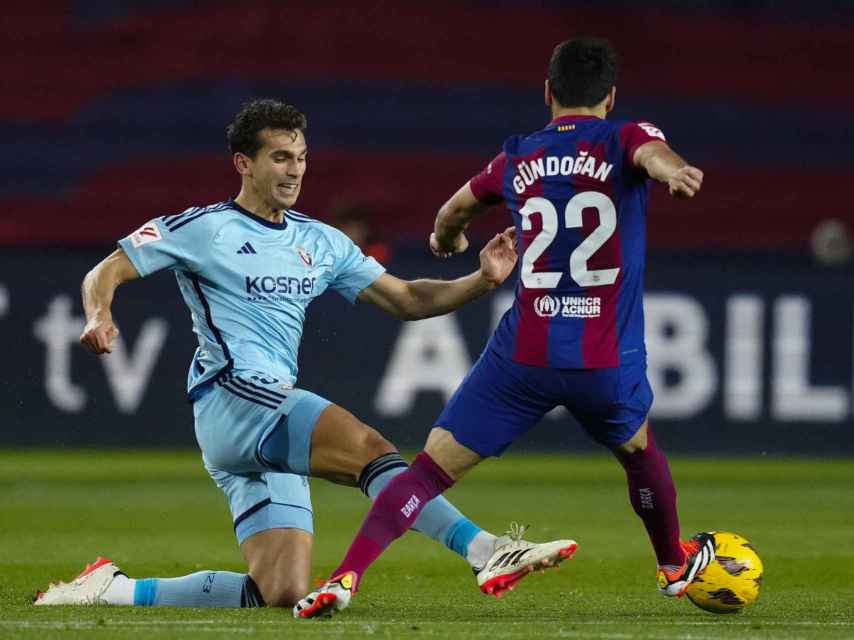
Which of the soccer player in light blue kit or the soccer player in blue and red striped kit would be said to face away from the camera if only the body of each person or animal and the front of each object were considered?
the soccer player in blue and red striped kit

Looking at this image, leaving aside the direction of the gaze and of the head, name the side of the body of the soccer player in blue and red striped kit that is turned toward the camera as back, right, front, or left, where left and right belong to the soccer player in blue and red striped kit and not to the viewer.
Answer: back

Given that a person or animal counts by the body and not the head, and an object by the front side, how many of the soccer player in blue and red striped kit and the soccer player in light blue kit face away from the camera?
1

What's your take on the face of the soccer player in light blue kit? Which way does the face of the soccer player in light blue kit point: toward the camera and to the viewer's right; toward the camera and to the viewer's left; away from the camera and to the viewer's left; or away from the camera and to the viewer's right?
toward the camera and to the viewer's right

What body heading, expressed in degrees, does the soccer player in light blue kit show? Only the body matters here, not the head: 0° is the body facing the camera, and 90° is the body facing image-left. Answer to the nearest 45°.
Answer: approximately 315°

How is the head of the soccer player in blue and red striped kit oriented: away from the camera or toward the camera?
away from the camera

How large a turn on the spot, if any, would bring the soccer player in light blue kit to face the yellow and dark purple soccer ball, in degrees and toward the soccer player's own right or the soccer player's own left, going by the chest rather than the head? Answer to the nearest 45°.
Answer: approximately 45° to the soccer player's own left
